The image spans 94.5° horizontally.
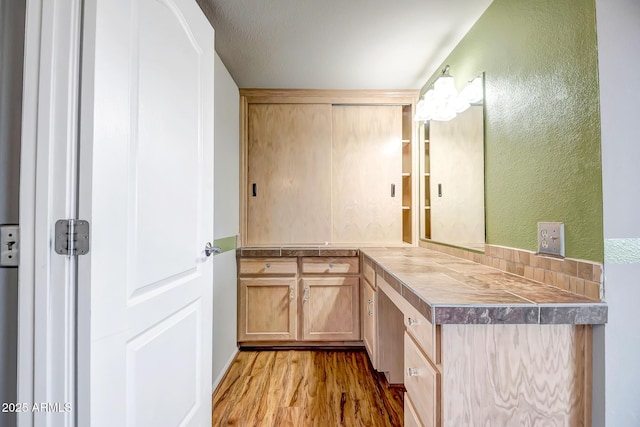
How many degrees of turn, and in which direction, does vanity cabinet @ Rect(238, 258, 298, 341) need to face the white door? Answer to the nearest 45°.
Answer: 0° — it already faces it

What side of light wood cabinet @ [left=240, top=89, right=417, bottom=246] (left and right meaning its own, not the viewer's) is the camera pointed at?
front

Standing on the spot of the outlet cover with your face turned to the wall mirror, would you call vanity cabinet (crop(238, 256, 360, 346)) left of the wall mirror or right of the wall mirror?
left

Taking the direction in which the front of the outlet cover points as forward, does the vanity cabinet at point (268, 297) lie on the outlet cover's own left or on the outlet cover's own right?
on the outlet cover's own right

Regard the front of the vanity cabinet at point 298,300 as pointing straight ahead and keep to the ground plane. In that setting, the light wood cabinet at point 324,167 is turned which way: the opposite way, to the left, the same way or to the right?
the same way

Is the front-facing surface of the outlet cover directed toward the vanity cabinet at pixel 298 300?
no

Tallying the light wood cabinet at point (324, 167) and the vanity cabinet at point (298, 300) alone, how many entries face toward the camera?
2

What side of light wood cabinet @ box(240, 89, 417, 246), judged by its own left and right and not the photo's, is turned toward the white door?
front

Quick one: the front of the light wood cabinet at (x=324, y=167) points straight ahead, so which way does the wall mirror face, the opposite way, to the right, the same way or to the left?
to the right

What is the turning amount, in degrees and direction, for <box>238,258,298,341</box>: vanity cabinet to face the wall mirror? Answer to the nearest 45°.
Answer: approximately 45° to its left

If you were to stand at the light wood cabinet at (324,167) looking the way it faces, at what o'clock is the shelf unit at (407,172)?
The shelf unit is roughly at 9 o'clock from the light wood cabinet.

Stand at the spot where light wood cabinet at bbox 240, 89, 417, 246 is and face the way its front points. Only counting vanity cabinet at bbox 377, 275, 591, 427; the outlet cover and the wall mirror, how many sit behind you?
0

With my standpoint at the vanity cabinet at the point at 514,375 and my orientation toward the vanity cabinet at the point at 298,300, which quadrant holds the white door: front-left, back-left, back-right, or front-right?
front-left

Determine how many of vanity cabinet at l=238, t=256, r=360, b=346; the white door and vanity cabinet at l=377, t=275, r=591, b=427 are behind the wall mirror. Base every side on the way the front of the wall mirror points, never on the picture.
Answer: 0

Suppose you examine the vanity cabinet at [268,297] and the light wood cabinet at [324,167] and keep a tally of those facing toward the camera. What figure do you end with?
2

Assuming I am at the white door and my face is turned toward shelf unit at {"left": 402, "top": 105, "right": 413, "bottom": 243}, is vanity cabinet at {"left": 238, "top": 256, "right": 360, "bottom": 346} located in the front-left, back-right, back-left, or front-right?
front-left

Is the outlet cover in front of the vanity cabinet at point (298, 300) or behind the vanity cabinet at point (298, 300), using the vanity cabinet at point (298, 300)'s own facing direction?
in front

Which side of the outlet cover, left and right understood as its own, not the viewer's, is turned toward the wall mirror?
right
